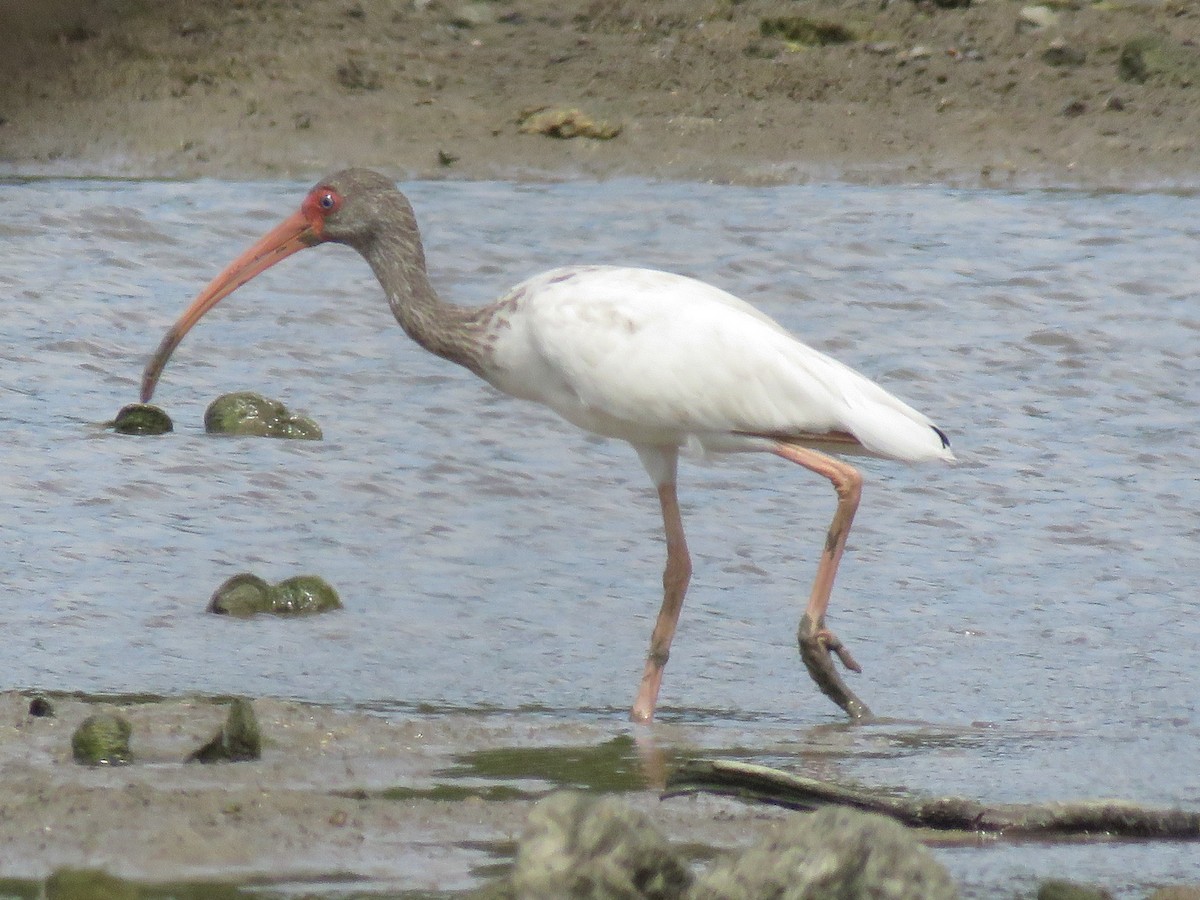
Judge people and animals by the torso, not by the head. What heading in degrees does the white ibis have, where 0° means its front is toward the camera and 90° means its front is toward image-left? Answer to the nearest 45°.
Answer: approximately 90°

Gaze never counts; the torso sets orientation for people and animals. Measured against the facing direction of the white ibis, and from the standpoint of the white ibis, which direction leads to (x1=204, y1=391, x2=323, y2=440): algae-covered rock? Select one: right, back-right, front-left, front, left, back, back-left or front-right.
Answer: front-right

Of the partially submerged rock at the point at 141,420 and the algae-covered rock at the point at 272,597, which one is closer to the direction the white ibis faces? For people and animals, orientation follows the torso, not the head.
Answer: the algae-covered rock

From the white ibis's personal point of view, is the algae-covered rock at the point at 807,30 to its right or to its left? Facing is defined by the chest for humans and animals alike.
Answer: on its right

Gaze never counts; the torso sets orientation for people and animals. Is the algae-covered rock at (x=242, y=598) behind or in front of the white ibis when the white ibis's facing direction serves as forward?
in front

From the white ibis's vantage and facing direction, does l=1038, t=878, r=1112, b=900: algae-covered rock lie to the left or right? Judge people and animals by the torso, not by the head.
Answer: on its left

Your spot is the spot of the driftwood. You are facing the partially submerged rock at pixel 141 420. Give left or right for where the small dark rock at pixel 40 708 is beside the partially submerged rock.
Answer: left

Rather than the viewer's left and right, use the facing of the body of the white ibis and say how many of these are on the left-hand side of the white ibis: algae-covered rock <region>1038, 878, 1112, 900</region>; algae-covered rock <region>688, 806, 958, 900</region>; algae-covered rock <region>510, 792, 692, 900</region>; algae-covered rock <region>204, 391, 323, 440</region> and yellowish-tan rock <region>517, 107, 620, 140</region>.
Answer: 3

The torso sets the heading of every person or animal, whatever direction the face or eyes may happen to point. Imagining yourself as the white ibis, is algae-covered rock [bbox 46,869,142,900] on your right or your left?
on your left

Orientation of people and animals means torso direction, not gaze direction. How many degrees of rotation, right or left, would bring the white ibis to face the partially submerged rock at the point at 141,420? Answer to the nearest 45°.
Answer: approximately 45° to its right

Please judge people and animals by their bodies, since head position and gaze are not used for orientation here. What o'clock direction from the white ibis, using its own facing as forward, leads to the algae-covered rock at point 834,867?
The algae-covered rock is roughly at 9 o'clock from the white ibis.

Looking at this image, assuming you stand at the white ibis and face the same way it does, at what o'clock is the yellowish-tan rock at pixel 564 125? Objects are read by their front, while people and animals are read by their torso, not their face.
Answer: The yellowish-tan rock is roughly at 3 o'clock from the white ibis.

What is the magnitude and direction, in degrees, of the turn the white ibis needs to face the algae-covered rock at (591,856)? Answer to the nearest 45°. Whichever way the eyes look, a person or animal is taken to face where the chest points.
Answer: approximately 90° to its left

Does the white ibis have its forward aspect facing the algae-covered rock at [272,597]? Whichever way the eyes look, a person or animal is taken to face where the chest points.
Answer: yes
